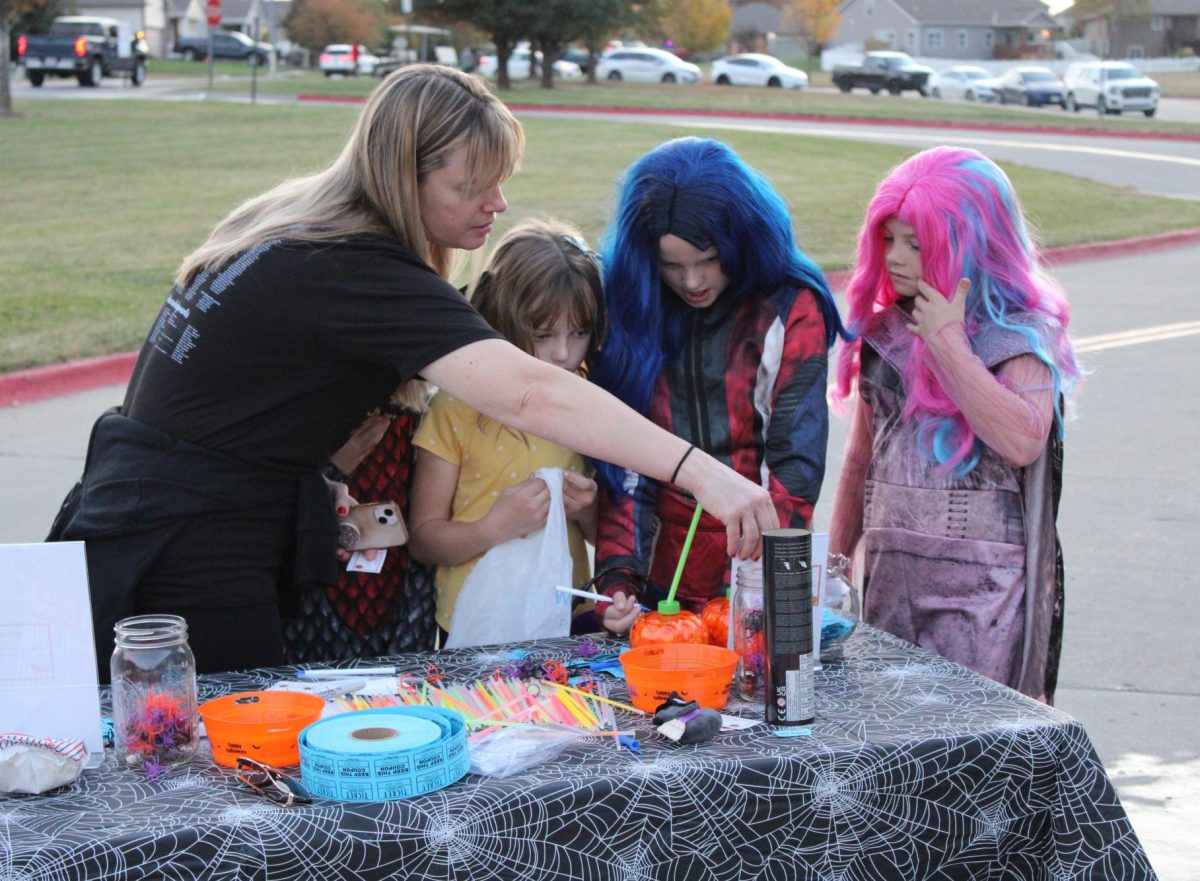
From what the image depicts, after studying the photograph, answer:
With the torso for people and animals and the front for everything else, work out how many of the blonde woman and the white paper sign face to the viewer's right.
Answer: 1

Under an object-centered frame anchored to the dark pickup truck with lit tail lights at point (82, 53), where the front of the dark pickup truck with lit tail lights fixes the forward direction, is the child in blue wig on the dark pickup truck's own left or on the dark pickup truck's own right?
on the dark pickup truck's own right

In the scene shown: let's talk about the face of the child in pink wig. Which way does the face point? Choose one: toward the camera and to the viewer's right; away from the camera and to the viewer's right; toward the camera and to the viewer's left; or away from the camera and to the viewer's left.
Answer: toward the camera and to the viewer's left

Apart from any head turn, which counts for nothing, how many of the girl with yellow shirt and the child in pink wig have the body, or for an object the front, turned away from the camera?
0

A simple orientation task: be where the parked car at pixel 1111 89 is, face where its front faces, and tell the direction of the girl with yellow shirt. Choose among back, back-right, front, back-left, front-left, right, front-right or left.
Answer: front-right

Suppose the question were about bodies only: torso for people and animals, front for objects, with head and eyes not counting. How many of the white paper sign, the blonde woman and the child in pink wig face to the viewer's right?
1

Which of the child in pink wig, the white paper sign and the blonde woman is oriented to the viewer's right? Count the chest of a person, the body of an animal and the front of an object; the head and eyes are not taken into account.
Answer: the blonde woman

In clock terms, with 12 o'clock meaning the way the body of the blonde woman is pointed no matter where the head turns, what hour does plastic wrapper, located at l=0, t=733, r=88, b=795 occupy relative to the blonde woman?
The plastic wrapper is roughly at 4 o'clock from the blonde woman.

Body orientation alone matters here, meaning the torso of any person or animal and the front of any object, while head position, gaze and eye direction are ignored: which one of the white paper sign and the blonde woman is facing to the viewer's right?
the blonde woman

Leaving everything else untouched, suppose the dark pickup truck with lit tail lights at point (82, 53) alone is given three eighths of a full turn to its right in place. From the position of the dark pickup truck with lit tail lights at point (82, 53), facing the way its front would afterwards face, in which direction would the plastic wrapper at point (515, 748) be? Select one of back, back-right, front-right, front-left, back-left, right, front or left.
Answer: front

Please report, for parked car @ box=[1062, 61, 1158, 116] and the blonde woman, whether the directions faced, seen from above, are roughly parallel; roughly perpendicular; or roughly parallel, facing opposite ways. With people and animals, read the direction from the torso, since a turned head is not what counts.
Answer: roughly perpendicular

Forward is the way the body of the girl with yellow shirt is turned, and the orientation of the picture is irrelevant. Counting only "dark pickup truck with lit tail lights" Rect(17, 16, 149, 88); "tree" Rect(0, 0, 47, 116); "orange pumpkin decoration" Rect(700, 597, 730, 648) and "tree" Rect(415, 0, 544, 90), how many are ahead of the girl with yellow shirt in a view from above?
1

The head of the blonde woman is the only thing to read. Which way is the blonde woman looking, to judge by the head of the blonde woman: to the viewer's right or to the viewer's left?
to the viewer's right
